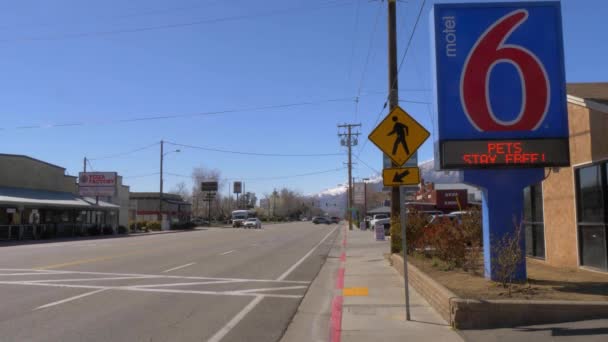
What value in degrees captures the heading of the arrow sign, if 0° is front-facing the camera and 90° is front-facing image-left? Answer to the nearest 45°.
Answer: approximately 0°

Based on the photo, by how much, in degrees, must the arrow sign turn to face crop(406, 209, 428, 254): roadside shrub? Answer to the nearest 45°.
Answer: approximately 180°

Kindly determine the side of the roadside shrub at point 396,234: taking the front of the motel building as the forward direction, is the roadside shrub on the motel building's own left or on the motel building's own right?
on the motel building's own right

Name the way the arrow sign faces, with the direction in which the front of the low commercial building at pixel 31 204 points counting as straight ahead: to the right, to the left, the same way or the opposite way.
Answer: to the right

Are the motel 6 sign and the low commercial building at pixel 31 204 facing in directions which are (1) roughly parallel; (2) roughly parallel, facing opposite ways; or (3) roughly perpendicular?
roughly perpendicular

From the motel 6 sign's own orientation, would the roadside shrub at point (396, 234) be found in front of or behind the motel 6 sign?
behind
